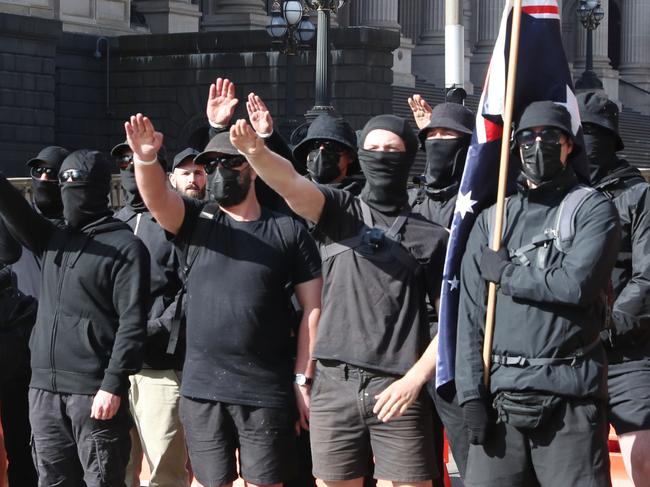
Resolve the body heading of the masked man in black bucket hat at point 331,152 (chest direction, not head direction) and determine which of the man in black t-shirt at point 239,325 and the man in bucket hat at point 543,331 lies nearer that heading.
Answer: the man in black t-shirt

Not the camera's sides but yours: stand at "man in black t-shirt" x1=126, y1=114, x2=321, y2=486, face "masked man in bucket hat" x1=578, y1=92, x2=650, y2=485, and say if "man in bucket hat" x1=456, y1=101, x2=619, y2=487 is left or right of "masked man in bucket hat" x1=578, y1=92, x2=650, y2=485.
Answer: right

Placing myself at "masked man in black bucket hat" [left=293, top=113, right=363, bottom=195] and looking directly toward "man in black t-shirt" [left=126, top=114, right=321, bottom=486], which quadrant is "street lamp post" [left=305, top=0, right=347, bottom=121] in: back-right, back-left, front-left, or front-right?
back-right

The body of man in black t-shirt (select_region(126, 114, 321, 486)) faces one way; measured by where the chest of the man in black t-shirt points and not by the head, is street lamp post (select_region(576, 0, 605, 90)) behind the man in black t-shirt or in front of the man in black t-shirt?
behind

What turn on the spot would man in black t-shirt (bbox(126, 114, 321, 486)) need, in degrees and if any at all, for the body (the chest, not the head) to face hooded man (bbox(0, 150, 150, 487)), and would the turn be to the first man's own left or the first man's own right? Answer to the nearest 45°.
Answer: approximately 135° to the first man's own right

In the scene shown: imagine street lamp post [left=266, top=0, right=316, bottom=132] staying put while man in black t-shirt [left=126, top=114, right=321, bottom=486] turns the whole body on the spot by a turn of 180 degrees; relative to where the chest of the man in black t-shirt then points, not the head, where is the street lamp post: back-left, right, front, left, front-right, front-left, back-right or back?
front

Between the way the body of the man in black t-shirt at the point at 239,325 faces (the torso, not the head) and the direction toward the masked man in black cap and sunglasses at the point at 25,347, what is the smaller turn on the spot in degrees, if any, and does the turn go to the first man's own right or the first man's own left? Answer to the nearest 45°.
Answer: approximately 135° to the first man's own right

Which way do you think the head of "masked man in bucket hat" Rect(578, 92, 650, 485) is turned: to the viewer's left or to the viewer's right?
to the viewer's left

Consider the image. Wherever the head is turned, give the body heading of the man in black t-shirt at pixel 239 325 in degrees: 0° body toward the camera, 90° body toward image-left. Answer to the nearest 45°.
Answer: approximately 0°

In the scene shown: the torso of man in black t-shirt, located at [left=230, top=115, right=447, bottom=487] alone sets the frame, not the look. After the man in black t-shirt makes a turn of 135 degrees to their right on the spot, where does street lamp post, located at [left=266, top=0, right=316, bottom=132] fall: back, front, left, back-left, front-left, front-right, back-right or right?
front-right
